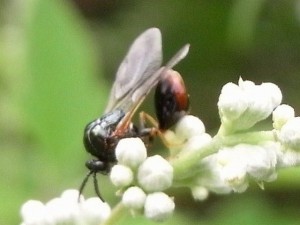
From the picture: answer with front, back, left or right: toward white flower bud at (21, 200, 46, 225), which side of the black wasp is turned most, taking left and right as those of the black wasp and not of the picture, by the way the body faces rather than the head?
front

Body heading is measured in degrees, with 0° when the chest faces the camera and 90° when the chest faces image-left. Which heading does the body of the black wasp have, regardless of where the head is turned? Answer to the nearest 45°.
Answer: approximately 90°

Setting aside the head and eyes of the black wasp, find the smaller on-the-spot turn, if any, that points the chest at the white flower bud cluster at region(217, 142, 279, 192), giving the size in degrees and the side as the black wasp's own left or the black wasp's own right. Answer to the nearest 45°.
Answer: approximately 135° to the black wasp's own left

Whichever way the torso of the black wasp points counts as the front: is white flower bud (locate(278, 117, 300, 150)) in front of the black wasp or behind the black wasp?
behind

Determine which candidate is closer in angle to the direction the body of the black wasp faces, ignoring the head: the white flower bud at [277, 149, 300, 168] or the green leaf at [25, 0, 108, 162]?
the green leaf
